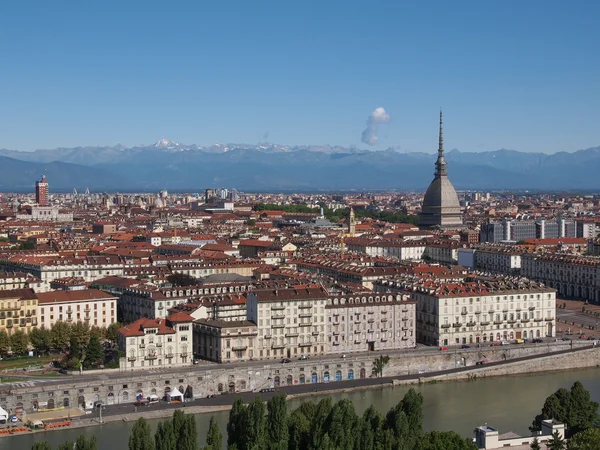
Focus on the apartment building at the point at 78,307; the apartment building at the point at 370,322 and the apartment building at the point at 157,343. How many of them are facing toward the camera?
3

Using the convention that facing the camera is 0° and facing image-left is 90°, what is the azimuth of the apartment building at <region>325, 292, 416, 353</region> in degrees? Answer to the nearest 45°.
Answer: approximately 0°

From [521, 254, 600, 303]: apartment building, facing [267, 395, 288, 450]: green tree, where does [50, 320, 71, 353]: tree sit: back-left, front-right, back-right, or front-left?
front-right

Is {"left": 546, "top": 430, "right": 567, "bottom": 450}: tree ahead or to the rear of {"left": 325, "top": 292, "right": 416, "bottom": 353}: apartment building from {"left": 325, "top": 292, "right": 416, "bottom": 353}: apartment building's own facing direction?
ahead

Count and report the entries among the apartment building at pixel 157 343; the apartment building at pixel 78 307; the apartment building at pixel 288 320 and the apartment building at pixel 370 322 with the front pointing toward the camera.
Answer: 4

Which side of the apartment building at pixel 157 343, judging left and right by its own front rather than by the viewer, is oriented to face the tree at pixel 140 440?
front

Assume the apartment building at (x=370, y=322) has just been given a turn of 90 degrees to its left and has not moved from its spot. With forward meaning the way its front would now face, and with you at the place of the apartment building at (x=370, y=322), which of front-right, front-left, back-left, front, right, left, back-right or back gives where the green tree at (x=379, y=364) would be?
right

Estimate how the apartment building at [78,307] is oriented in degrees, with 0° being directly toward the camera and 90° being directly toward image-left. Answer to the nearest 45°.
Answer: approximately 0°

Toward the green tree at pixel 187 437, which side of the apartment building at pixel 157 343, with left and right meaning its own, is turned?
front

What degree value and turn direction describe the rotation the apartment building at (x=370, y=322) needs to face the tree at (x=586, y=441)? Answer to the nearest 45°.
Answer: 0° — it already faces it

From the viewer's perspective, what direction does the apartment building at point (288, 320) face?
toward the camera

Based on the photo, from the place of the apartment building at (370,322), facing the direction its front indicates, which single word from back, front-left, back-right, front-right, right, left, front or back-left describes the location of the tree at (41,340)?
right

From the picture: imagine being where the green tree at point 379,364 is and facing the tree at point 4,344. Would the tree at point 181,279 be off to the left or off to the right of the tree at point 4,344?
right

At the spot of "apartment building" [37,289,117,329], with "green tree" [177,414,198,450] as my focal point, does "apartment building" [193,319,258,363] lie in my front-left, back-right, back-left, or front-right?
front-left
